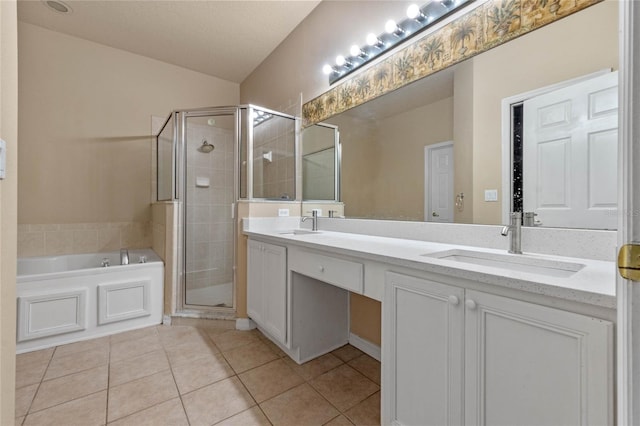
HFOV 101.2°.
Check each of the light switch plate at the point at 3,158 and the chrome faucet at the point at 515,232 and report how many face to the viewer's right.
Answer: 1

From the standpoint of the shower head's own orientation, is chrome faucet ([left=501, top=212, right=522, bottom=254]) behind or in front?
in front

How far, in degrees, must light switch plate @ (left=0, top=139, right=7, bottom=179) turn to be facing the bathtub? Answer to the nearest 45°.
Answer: approximately 90° to its left

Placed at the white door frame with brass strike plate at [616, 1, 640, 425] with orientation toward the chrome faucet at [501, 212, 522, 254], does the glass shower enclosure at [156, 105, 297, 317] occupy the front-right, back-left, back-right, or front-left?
front-left

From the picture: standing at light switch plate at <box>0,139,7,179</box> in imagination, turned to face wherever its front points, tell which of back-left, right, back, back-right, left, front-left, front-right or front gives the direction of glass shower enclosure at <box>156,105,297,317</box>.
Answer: front-left

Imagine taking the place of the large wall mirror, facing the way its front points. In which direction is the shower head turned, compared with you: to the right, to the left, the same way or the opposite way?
to the left

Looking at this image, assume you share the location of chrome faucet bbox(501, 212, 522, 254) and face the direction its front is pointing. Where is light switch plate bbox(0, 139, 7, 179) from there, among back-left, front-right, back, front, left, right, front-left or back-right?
front

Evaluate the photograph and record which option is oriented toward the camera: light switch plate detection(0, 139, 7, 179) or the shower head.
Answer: the shower head

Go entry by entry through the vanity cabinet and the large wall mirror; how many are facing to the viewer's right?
0

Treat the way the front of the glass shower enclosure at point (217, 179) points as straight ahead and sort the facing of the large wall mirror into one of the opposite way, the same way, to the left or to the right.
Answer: to the right

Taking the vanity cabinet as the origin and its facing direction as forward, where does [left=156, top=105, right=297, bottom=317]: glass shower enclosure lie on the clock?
The glass shower enclosure is roughly at 2 o'clock from the vanity cabinet.

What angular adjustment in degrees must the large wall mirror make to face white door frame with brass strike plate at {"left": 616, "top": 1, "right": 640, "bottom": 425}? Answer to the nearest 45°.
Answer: approximately 45° to its left

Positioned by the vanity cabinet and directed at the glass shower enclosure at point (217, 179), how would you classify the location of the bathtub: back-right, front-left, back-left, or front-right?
front-left

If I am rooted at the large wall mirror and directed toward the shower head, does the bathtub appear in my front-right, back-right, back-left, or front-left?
front-left

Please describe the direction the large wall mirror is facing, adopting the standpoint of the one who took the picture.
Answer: facing the viewer and to the left of the viewer

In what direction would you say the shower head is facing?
toward the camera

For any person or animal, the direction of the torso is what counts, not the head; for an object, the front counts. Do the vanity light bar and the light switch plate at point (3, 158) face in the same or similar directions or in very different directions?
very different directions

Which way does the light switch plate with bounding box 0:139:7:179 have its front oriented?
to the viewer's right
